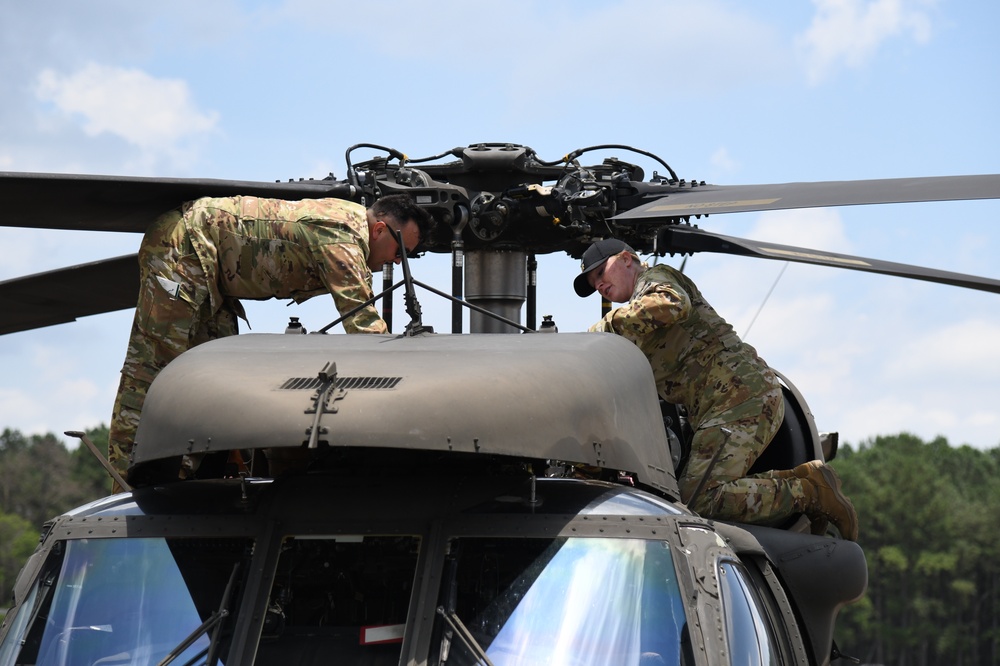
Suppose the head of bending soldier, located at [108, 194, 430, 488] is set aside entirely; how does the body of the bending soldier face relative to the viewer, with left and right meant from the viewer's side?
facing to the right of the viewer

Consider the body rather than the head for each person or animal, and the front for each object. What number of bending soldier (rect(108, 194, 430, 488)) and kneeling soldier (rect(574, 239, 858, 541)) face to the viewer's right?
1

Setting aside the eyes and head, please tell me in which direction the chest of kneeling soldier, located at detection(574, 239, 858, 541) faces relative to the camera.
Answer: to the viewer's left

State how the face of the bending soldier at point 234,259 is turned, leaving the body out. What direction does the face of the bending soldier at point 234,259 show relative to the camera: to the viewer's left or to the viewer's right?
to the viewer's right

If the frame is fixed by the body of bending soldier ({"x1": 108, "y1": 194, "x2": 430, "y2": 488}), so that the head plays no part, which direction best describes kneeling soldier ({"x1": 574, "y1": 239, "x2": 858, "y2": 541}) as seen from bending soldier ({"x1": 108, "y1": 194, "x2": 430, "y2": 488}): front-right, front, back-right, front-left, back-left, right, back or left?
front

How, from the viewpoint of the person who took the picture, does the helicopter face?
facing the viewer

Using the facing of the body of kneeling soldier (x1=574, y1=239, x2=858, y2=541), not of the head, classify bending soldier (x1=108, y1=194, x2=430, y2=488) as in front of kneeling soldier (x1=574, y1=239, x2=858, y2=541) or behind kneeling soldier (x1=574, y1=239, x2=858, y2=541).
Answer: in front
